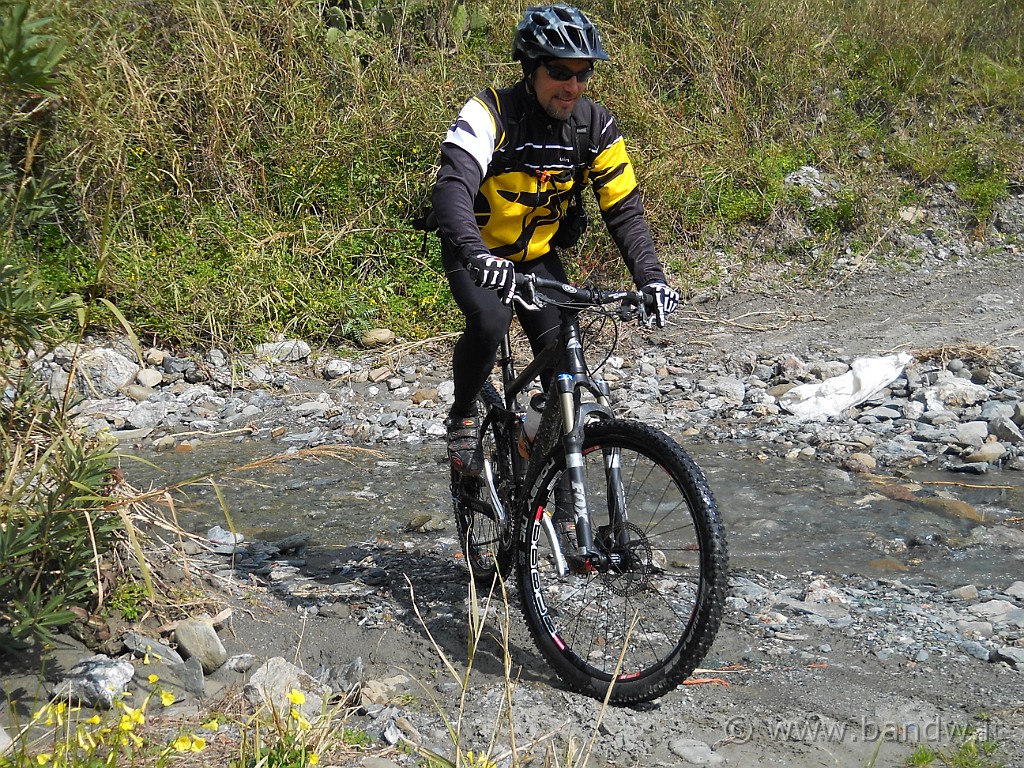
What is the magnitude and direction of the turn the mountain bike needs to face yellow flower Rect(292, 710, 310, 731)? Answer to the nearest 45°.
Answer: approximately 90° to its right

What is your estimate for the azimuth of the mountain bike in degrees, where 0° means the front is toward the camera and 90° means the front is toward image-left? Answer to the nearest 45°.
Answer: approximately 315°

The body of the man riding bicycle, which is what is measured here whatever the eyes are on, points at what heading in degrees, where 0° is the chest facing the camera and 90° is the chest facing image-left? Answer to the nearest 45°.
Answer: approximately 315°

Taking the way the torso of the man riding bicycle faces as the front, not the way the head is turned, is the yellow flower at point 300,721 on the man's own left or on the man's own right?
on the man's own right

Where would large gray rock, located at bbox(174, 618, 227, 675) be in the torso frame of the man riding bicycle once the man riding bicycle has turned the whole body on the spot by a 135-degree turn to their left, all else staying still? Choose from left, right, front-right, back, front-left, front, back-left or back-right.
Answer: back-left

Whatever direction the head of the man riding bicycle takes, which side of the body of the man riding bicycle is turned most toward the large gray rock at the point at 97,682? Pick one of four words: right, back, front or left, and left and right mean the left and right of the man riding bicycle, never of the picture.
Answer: right

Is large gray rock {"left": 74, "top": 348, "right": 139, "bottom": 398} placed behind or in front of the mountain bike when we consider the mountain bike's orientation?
behind

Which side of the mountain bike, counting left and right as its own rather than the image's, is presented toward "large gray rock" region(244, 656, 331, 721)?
right

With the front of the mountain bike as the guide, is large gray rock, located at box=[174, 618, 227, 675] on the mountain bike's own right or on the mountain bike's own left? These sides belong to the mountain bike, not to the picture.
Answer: on the mountain bike's own right

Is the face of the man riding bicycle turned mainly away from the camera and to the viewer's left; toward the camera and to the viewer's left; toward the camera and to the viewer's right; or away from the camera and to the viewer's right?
toward the camera and to the viewer's right
